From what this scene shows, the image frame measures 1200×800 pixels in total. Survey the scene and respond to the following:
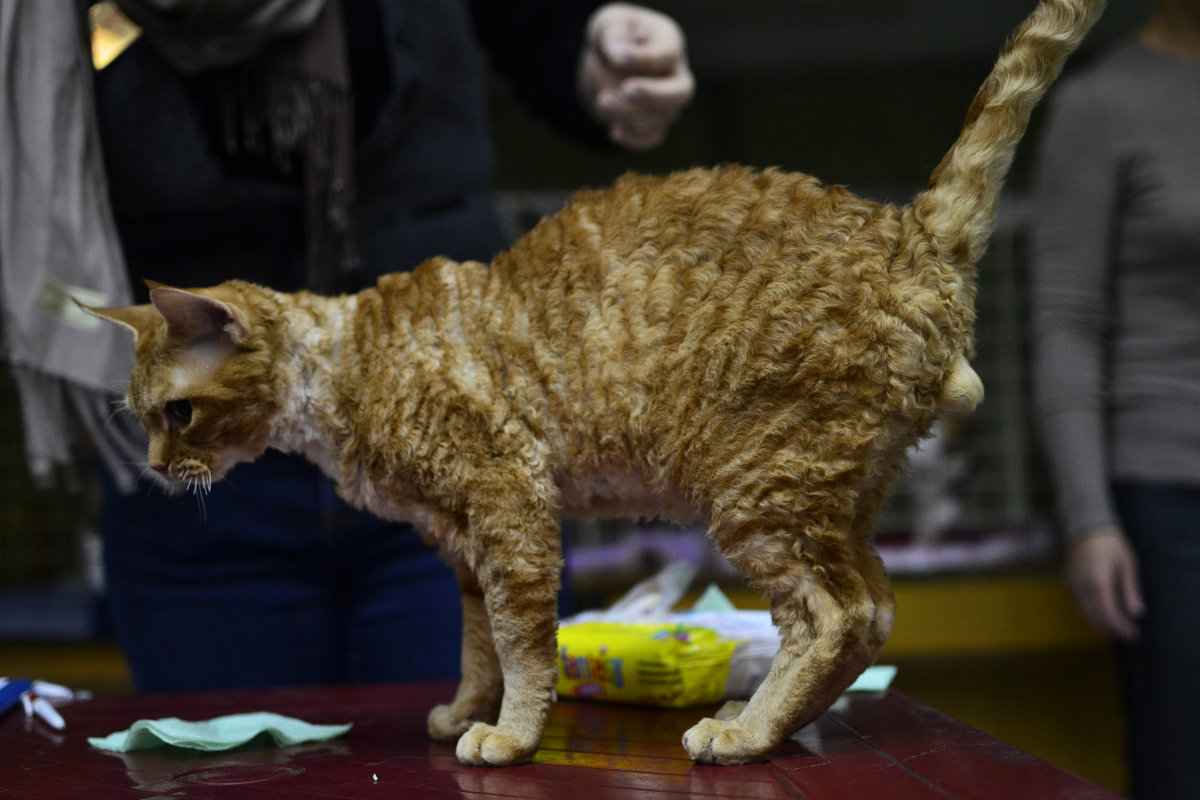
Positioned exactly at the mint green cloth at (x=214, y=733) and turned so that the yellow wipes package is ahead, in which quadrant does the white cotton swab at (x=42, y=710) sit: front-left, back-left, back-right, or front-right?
back-left

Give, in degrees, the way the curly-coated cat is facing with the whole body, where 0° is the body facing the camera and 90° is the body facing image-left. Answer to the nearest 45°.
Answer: approximately 90°

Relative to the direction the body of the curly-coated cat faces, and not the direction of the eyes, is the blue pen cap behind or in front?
in front
